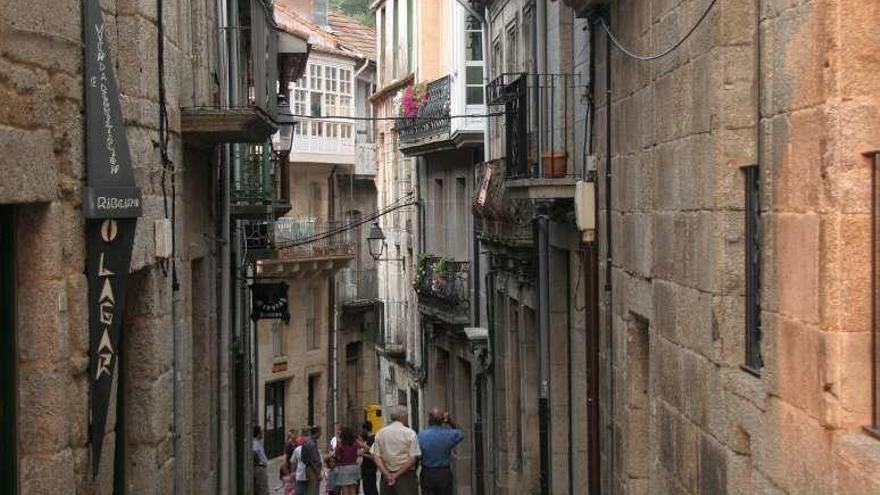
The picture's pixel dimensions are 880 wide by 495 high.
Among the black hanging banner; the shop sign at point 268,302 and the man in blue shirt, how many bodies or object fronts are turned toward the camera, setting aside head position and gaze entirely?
2

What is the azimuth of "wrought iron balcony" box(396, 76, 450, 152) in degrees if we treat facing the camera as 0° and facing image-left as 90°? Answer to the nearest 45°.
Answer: approximately 45°

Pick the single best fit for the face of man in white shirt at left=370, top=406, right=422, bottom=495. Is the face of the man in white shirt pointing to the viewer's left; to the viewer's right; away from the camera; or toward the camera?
away from the camera

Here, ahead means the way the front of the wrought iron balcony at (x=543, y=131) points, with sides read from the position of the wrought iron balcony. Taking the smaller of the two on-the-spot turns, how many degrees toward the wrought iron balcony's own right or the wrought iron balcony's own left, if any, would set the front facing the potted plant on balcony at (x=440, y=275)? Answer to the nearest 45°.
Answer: approximately 90° to the wrought iron balcony's own right

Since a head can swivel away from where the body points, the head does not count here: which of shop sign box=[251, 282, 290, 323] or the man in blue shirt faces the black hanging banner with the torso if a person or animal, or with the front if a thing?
the shop sign

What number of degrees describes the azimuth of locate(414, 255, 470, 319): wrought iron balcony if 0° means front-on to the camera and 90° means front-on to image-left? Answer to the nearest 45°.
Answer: approximately 45°

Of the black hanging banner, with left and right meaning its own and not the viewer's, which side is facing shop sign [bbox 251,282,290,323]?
back

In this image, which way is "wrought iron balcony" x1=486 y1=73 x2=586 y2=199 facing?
to the viewer's left

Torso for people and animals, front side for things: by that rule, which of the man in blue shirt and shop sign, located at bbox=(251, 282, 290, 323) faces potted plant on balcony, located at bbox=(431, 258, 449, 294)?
the man in blue shirt

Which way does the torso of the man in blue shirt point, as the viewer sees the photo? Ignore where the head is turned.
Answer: away from the camera

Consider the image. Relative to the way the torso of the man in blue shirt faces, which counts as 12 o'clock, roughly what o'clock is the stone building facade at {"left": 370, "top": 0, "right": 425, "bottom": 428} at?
The stone building facade is roughly at 12 o'clock from the man in blue shirt.

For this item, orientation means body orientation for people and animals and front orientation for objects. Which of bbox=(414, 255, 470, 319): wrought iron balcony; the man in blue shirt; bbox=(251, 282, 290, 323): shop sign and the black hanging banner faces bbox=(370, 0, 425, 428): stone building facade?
the man in blue shirt
